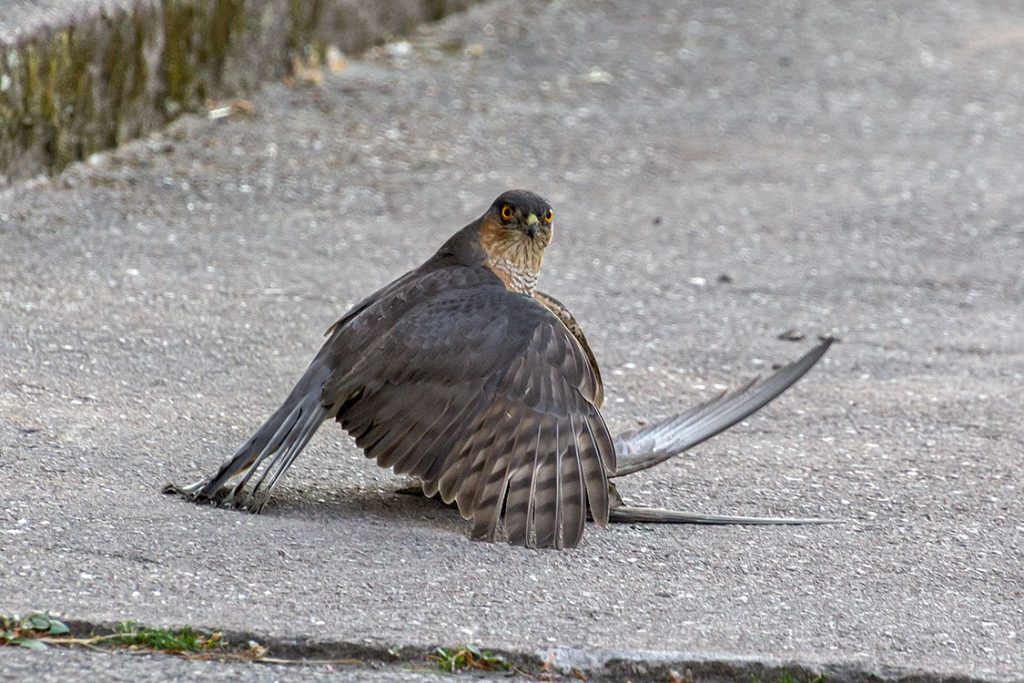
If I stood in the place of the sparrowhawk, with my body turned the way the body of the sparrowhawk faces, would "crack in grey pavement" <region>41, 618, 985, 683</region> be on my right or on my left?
on my right

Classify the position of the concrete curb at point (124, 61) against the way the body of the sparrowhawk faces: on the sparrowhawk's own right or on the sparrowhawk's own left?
on the sparrowhawk's own left
